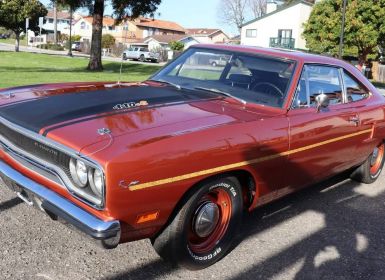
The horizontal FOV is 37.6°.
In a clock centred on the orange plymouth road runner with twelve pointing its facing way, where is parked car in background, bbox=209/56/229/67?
The parked car in background is roughly at 5 o'clock from the orange plymouth road runner.

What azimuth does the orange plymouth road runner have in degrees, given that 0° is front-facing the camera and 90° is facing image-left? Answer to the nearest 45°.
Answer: approximately 45°

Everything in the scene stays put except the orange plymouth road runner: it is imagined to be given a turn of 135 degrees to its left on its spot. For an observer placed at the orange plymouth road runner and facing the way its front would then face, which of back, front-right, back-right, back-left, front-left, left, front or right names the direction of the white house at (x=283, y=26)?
left

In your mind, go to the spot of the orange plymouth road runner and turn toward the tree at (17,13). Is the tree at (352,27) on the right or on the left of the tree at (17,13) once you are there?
right

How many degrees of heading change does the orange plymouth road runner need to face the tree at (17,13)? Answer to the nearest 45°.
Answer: approximately 135° to its right

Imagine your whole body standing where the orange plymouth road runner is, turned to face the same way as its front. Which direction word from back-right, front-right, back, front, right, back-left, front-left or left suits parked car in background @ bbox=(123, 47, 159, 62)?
back-right

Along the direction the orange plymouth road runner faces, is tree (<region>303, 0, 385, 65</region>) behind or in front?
behind

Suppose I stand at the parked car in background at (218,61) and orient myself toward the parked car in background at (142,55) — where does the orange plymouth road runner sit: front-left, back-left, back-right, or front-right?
back-left
